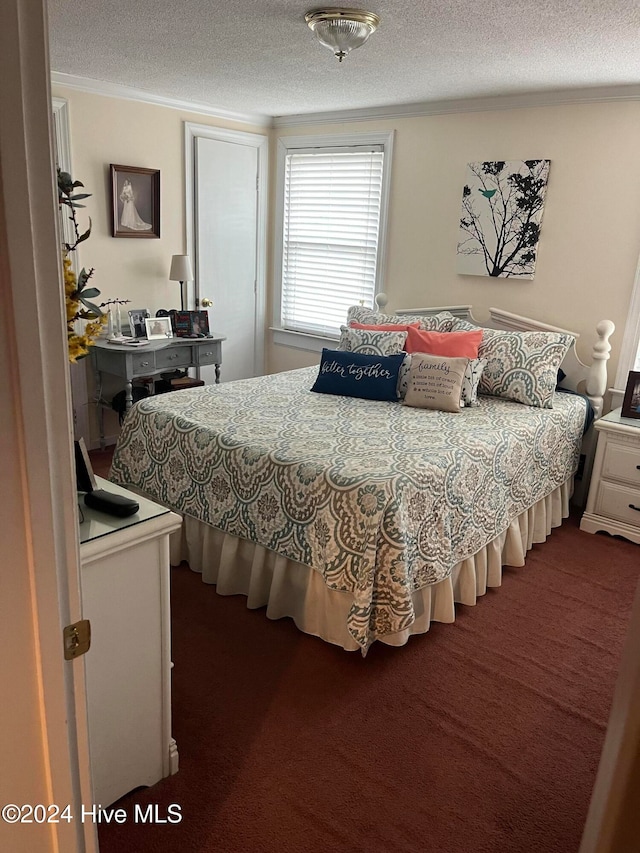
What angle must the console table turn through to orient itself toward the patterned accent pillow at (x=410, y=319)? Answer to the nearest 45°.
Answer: approximately 45° to its left

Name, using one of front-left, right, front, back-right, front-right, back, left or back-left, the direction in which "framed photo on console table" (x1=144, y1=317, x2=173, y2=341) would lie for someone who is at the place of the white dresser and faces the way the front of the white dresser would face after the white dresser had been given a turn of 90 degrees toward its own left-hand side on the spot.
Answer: front-right

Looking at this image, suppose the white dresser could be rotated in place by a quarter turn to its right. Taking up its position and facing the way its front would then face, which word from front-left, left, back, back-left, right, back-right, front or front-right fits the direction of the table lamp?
back-left

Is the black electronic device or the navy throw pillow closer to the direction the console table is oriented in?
the navy throw pillow

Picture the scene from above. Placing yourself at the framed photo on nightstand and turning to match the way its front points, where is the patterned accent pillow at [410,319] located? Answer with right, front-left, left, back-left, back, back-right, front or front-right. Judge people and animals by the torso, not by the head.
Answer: front-right

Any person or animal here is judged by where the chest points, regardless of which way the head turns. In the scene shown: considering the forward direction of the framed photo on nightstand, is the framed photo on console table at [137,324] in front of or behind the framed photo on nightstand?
in front

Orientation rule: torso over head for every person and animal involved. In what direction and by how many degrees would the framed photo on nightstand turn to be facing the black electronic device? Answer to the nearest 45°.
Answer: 0° — it already faces it

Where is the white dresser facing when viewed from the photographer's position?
facing away from the viewer and to the right of the viewer

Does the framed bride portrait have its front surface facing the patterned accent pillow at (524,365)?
yes

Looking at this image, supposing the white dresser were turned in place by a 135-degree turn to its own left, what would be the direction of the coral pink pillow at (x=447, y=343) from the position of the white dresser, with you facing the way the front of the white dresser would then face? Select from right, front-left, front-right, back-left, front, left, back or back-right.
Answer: back-right

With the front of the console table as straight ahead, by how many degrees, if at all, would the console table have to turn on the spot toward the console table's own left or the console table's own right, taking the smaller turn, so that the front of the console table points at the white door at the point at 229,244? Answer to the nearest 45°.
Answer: approximately 90° to the console table's own left

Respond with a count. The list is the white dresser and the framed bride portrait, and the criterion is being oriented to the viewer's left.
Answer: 0

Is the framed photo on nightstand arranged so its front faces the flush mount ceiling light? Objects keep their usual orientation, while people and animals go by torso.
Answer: yes

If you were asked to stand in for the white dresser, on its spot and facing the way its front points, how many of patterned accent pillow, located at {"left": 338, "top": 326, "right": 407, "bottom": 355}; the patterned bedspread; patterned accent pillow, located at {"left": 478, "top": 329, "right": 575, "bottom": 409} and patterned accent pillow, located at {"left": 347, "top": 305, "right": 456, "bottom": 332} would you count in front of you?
4

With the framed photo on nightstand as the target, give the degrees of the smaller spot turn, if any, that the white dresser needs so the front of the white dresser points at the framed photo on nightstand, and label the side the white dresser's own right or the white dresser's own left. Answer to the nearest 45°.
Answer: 0° — it already faces it

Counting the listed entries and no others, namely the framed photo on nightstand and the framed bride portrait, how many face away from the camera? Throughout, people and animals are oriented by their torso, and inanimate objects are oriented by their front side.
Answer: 0

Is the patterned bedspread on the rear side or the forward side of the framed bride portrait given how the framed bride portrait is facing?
on the forward side

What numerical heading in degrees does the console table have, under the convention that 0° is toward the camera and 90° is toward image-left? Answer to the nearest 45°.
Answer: approximately 315°

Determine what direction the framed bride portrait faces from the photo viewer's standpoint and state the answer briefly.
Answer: facing the viewer and to the right of the viewer

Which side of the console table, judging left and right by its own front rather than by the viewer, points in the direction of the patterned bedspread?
front

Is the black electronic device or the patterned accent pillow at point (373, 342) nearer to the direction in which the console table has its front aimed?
the patterned accent pillow
